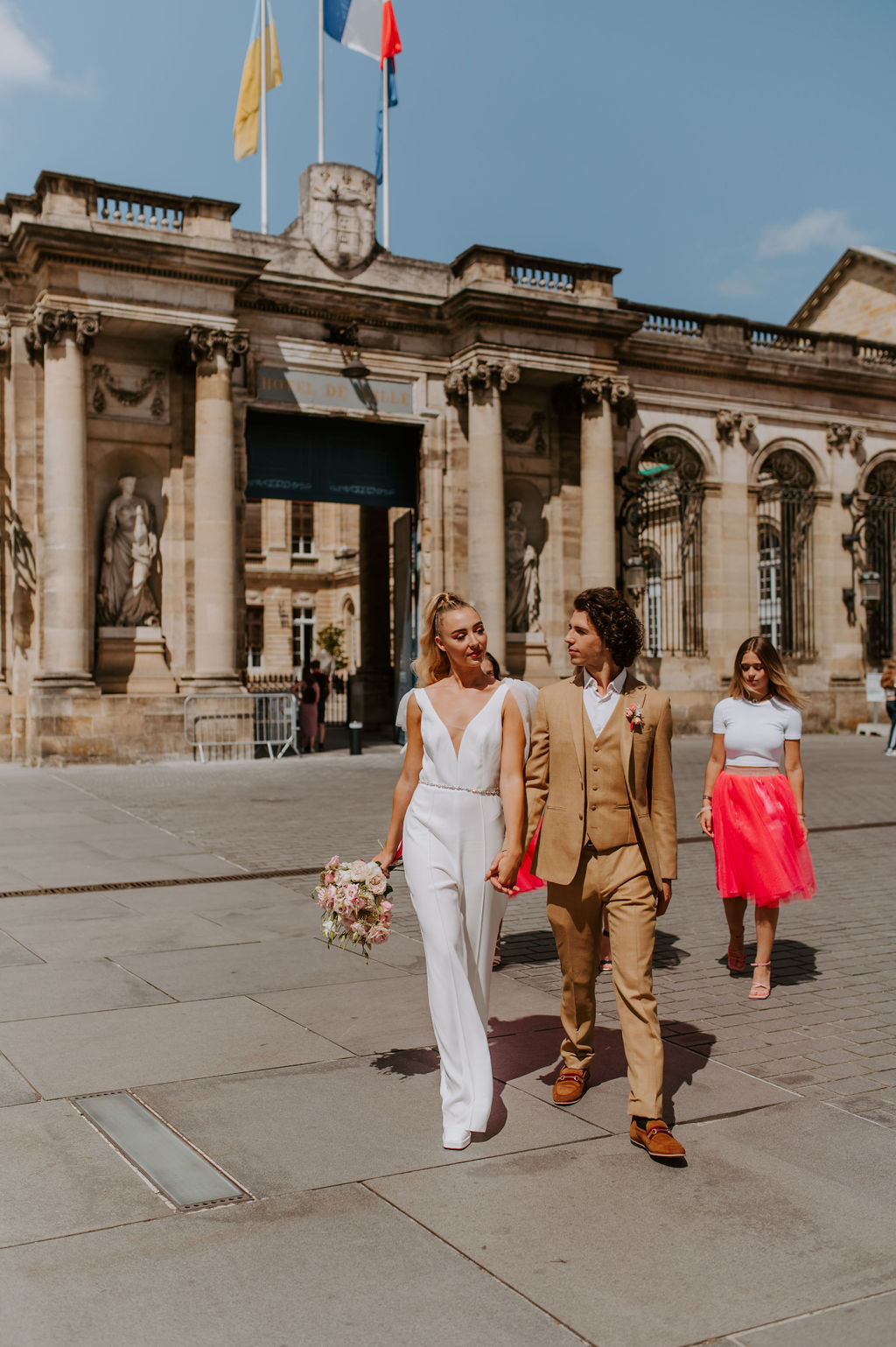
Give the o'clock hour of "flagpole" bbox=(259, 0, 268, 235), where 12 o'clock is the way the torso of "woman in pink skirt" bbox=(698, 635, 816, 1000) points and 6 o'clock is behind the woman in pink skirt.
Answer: The flagpole is roughly at 5 o'clock from the woman in pink skirt.

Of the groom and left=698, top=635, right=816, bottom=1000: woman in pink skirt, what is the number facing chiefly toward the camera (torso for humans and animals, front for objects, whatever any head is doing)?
2

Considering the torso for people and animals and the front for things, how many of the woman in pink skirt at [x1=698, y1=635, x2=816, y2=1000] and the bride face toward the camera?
2

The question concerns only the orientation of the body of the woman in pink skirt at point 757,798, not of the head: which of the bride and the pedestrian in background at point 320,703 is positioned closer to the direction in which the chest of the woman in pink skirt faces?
the bride

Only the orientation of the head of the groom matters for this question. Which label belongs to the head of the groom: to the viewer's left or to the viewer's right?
to the viewer's left

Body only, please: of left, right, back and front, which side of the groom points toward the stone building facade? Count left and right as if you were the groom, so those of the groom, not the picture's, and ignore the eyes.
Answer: back

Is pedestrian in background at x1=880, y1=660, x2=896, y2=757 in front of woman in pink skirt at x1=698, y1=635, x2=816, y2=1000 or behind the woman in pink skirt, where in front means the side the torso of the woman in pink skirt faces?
behind

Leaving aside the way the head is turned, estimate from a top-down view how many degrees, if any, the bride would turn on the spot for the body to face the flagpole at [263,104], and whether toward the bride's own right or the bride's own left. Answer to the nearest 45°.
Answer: approximately 180°

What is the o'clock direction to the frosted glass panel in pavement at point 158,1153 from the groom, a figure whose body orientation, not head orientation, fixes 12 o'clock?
The frosted glass panel in pavement is roughly at 2 o'clock from the groom.

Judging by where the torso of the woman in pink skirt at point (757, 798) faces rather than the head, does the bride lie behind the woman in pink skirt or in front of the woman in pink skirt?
in front
